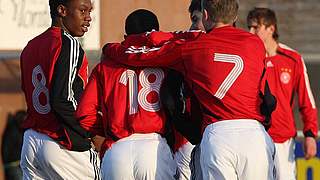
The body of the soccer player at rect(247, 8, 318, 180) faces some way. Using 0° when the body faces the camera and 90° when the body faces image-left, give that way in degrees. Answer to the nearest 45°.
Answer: approximately 45°

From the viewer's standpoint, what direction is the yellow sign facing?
toward the camera

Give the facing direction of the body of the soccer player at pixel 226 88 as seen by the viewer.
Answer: away from the camera

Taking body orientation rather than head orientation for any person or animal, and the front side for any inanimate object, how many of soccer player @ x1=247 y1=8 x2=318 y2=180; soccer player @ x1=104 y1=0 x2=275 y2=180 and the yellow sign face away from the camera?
1

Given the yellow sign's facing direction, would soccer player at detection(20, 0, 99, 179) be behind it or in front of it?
in front

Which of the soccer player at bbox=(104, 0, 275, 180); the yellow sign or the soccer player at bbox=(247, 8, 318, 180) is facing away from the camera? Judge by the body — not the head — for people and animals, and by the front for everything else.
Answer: the soccer player at bbox=(104, 0, 275, 180)

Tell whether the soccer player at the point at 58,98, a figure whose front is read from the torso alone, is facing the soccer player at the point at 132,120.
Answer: no

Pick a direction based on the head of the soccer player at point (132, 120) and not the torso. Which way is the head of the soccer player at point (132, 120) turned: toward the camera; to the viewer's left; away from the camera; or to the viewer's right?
away from the camera

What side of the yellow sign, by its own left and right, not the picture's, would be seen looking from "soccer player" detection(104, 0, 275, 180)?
front

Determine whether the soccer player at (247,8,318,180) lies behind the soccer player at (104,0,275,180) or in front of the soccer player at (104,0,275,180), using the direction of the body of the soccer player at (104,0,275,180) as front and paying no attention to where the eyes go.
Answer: in front
